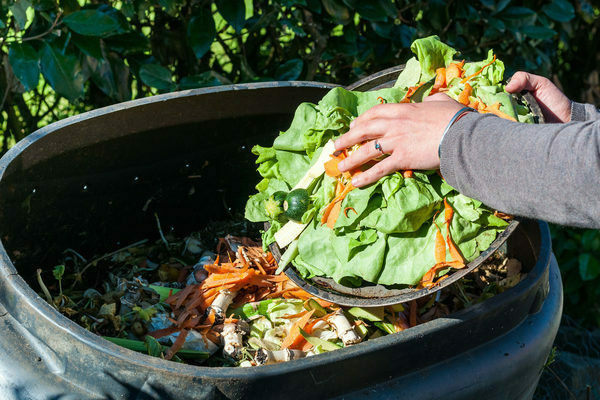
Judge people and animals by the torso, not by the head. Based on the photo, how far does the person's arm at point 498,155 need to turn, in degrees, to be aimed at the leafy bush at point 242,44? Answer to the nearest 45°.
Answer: approximately 45° to its right
